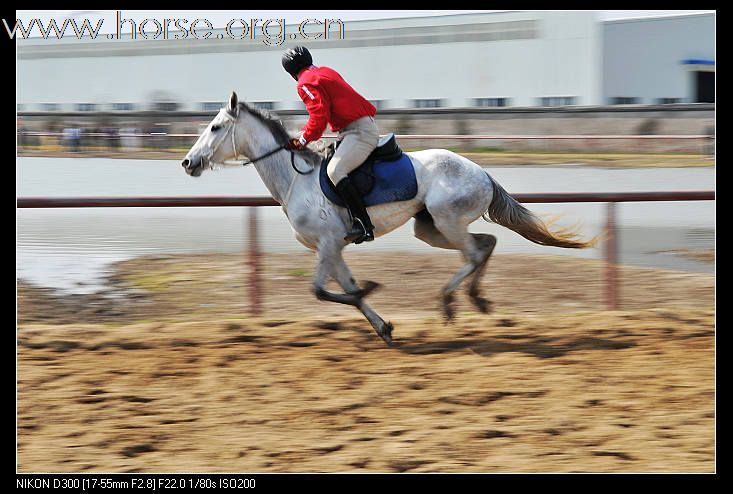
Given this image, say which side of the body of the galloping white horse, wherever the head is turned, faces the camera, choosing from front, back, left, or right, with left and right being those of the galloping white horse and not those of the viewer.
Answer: left

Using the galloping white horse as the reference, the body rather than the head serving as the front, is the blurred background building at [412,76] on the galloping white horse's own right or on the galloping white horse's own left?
on the galloping white horse's own right
